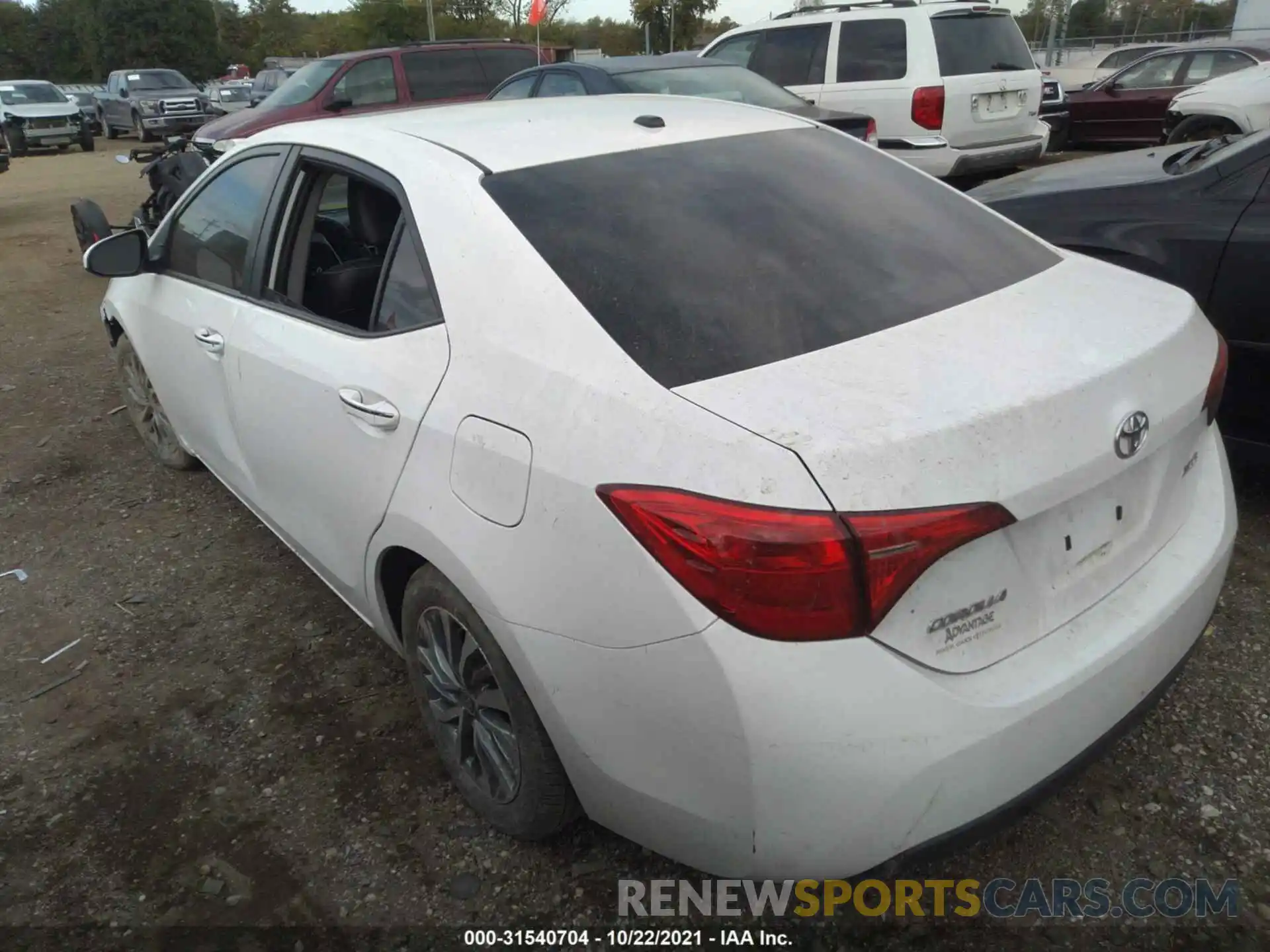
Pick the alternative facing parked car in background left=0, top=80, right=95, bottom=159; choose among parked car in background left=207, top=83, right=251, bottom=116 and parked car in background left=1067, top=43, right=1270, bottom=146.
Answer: parked car in background left=1067, top=43, right=1270, bottom=146

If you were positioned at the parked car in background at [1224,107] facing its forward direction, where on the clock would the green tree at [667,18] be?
The green tree is roughly at 2 o'clock from the parked car in background.

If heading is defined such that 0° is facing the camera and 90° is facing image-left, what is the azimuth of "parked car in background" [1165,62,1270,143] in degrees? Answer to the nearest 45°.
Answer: approximately 90°

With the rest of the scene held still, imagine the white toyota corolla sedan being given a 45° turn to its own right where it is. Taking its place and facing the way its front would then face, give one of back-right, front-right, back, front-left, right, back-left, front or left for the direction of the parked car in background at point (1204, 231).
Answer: front-right

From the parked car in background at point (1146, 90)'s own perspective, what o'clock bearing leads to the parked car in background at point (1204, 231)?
the parked car in background at point (1204, 231) is roughly at 9 o'clock from the parked car in background at point (1146, 90).

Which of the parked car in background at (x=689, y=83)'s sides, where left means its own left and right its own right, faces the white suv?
right

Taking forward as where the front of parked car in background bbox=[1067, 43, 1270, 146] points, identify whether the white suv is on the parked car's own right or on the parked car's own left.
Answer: on the parked car's own left

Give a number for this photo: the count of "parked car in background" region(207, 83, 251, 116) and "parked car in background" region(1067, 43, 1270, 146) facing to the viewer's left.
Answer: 1

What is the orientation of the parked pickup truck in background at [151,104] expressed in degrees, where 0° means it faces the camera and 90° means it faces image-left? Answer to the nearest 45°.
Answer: approximately 315°

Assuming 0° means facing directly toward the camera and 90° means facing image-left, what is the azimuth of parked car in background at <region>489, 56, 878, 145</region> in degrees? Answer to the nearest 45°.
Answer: approximately 135°

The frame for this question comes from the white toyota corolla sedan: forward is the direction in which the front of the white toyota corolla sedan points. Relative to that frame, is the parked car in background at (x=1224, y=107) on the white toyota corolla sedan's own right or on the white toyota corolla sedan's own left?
on the white toyota corolla sedan's own right
